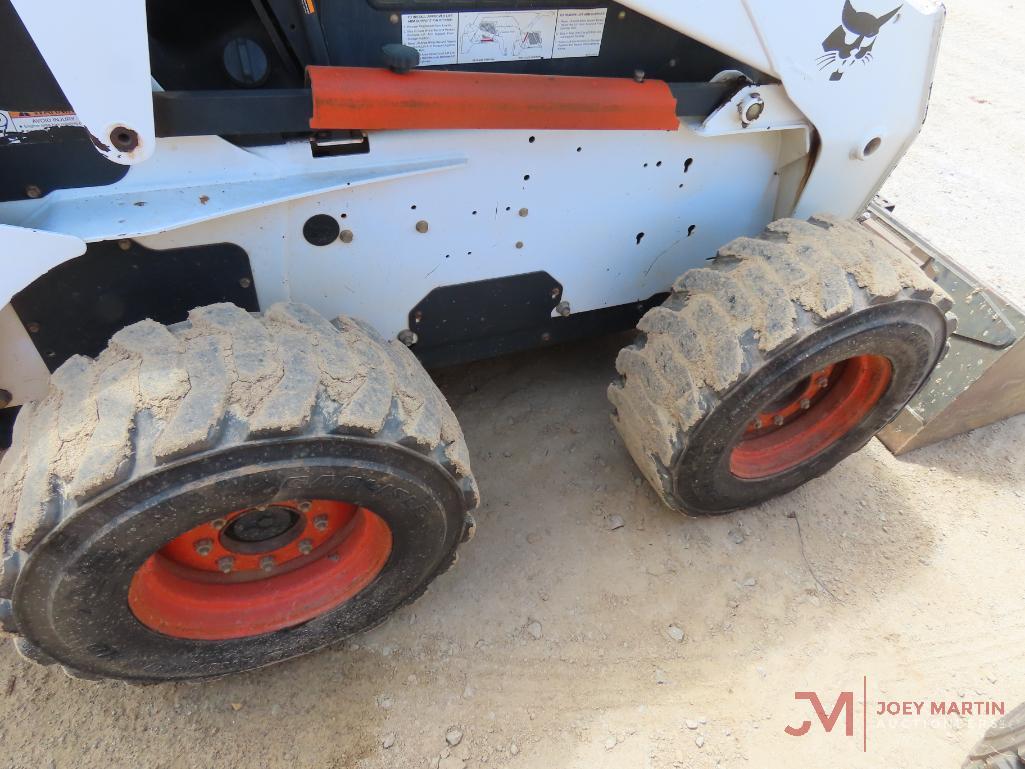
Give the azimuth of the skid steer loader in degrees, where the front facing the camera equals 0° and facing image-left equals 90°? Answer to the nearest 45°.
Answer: approximately 225°
